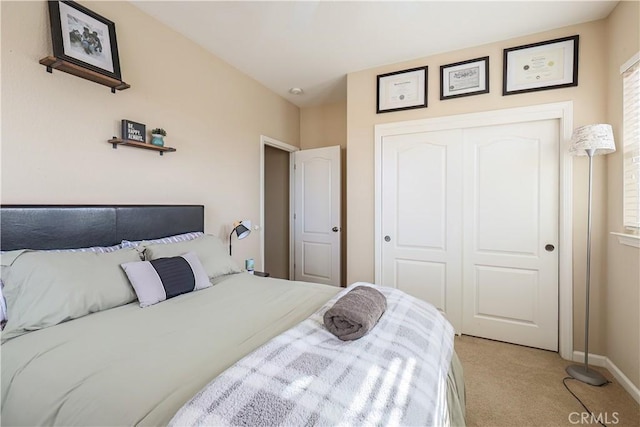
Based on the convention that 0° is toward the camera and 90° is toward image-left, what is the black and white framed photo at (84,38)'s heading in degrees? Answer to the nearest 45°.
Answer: approximately 315°

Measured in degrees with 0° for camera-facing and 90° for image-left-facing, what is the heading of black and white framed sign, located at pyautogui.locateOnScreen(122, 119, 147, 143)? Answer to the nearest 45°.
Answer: approximately 315°

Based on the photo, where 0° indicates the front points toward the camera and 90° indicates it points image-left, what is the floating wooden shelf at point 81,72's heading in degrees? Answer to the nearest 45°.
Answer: approximately 315°

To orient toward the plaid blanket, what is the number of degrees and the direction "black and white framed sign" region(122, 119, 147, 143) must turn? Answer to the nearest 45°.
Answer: approximately 45° to its right

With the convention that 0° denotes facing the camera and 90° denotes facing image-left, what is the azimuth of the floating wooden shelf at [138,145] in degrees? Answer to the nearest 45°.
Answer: approximately 315°

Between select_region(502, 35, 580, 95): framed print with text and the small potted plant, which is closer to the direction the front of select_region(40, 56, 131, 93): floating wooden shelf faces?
the framed print with text

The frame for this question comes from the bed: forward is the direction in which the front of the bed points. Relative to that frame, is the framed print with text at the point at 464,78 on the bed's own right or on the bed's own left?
on the bed's own left
